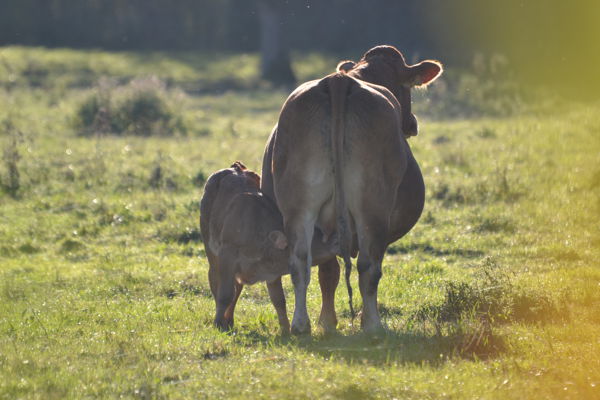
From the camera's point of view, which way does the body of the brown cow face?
away from the camera

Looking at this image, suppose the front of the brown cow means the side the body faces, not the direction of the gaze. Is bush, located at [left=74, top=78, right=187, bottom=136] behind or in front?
in front

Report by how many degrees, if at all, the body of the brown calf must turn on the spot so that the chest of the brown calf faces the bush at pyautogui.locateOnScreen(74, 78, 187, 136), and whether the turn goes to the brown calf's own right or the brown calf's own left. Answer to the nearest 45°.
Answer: approximately 135° to the brown calf's own left

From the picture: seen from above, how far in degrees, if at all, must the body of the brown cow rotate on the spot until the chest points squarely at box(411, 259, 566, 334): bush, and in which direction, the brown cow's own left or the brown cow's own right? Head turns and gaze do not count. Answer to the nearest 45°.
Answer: approximately 45° to the brown cow's own right

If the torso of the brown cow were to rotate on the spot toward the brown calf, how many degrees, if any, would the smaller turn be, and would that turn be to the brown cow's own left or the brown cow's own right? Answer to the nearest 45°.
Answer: approximately 45° to the brown cow's own left

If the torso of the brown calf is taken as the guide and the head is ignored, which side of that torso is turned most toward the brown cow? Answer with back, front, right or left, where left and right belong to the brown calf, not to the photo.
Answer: front
